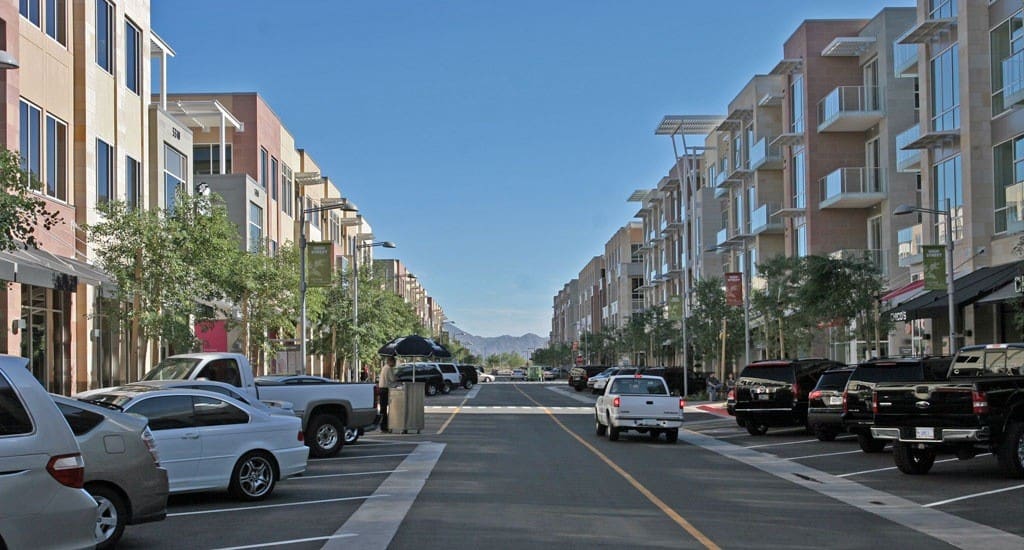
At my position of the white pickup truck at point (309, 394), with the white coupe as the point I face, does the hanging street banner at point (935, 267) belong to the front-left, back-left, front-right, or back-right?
back-left

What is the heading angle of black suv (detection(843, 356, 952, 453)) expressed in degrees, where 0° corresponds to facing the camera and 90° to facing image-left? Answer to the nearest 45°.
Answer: approximately 225°

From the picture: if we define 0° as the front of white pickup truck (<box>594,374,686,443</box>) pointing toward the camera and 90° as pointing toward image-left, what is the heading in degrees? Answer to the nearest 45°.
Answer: approximately 180°
